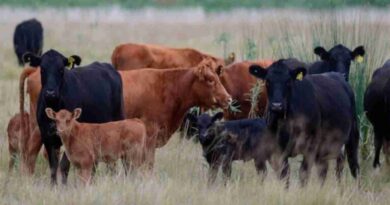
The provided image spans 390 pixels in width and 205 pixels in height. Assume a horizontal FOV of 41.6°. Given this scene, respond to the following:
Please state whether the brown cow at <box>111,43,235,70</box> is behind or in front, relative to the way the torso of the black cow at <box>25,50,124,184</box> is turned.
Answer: behind

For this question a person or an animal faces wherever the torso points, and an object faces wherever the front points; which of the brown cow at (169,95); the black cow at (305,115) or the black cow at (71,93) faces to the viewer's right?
the brown cow

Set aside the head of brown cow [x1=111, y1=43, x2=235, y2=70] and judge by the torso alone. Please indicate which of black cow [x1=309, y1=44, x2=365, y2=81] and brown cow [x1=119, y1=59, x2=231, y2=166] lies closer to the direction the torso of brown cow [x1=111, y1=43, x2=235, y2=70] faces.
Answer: the black cow

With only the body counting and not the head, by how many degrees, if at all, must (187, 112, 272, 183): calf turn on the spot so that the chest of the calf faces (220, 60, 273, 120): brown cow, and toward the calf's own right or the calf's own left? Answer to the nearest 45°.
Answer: approximately 135° to the calf's own right

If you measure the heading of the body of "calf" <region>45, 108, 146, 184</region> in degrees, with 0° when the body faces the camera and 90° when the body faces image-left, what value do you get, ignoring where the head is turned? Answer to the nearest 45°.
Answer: approximately 45°

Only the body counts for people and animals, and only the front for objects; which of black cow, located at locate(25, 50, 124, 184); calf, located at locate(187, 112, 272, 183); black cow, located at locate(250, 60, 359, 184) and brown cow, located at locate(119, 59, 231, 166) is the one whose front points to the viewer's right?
the brown cow

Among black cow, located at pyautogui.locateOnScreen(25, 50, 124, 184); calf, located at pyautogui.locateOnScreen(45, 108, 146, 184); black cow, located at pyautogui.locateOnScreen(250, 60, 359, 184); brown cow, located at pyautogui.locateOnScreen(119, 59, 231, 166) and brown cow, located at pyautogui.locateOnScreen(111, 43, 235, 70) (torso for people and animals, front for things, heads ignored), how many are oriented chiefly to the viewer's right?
2

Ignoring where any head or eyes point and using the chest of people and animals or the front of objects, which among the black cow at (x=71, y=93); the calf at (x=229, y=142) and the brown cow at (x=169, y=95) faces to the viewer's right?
the brown cow

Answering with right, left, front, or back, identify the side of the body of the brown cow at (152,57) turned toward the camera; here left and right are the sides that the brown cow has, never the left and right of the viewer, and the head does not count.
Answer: right

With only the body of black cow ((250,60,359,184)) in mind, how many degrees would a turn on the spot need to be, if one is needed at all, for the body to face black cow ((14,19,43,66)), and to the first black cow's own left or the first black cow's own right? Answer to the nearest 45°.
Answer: approximately 90° to the first black cow's own right

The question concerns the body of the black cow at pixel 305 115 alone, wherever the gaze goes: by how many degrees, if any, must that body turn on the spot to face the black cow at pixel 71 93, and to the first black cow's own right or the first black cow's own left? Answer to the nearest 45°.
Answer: approximately 45° to the first black cow's own right

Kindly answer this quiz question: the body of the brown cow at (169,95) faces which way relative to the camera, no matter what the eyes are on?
to the viewer's right

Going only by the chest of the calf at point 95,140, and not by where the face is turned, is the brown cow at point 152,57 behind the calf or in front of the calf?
behind
